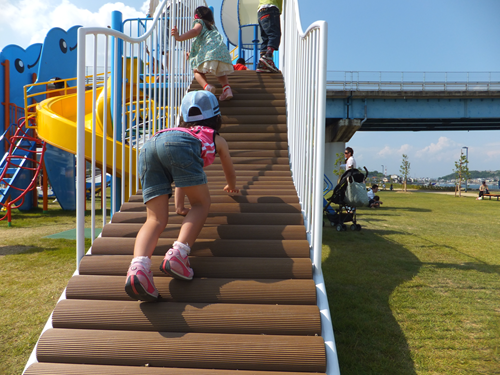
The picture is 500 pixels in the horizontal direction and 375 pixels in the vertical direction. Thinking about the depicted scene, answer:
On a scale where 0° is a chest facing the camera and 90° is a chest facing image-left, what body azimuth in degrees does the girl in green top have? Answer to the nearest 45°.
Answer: approximately 135°

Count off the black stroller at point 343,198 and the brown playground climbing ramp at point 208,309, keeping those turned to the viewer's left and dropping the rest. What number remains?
1

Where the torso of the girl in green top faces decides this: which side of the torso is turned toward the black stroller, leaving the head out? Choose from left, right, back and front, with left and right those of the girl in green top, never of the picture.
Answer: right

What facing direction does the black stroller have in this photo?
to the viewer's left
